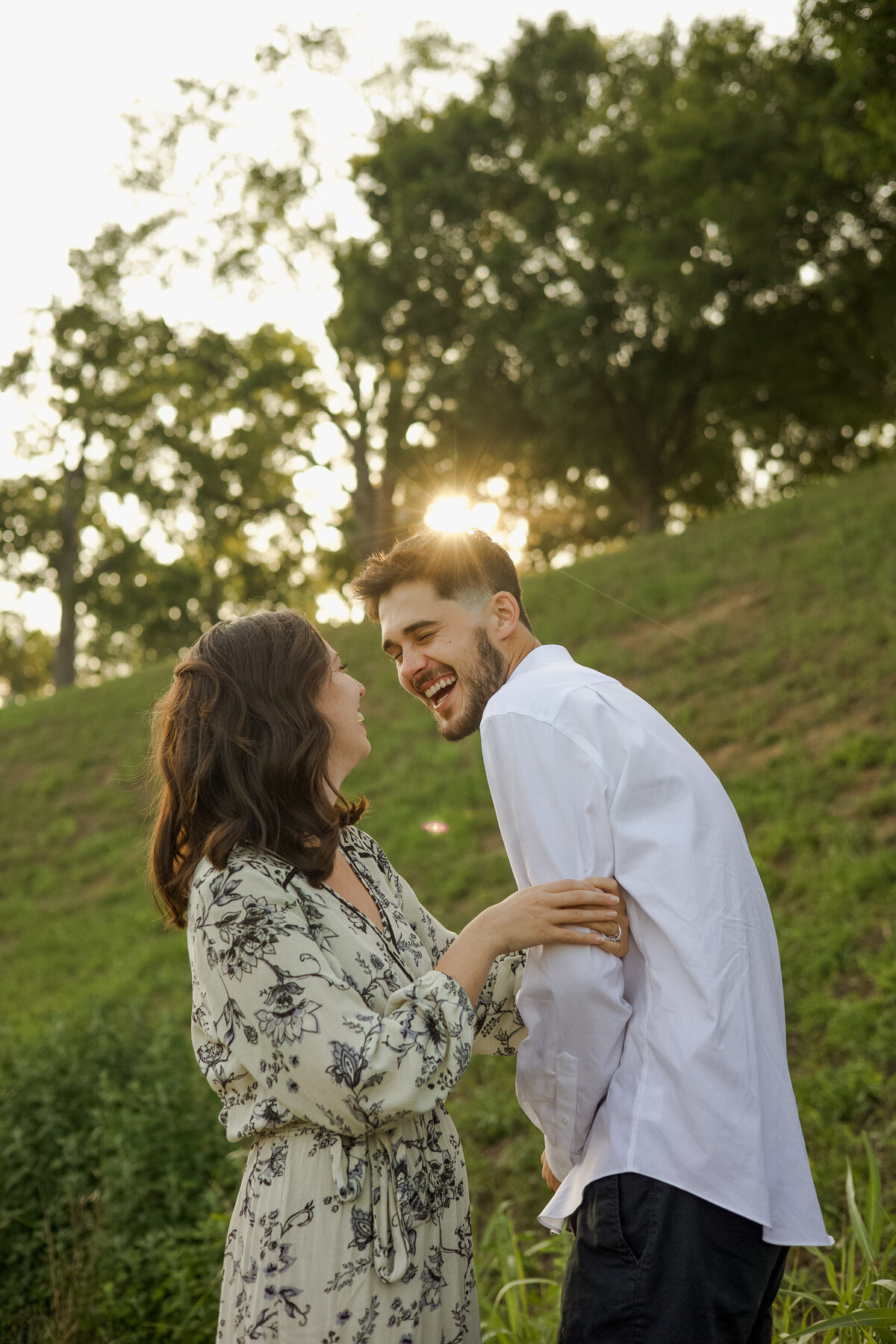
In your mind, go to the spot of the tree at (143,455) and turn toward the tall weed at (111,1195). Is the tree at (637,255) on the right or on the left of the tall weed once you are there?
left

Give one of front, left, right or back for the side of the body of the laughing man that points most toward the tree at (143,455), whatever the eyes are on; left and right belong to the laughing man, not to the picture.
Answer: right

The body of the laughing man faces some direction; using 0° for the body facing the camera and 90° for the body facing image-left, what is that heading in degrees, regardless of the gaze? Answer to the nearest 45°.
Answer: approximately 90°

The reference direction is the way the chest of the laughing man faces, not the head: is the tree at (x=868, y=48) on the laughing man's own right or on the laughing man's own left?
on the laughing man's own right

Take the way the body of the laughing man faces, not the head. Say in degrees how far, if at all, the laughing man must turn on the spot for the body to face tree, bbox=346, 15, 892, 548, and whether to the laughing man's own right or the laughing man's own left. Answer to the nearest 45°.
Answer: approximately 90° to the laughing man's own right
